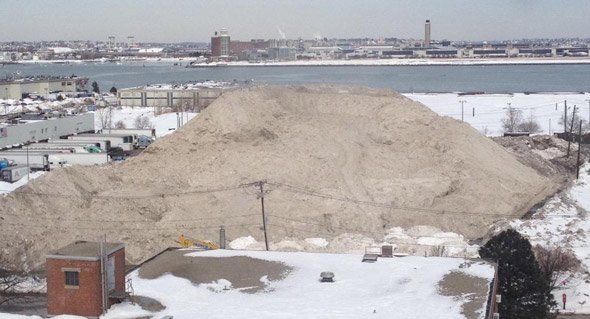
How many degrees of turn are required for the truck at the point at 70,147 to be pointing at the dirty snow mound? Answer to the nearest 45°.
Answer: approximately 45° to its right

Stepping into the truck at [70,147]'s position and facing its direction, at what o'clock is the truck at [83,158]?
the truck at [83,158] is roughly at 3 o'clock from the truck at [70,147].

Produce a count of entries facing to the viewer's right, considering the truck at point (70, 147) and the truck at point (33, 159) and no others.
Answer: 2

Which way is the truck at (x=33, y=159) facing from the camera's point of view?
to the viewer's right

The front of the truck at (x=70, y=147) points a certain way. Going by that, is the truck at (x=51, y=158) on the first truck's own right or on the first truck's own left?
on the first truck's own right

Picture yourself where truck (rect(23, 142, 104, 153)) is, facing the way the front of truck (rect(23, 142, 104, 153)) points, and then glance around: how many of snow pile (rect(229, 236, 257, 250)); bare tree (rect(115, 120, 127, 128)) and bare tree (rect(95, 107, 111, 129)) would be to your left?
2

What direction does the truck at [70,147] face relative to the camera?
to the viewer's right
